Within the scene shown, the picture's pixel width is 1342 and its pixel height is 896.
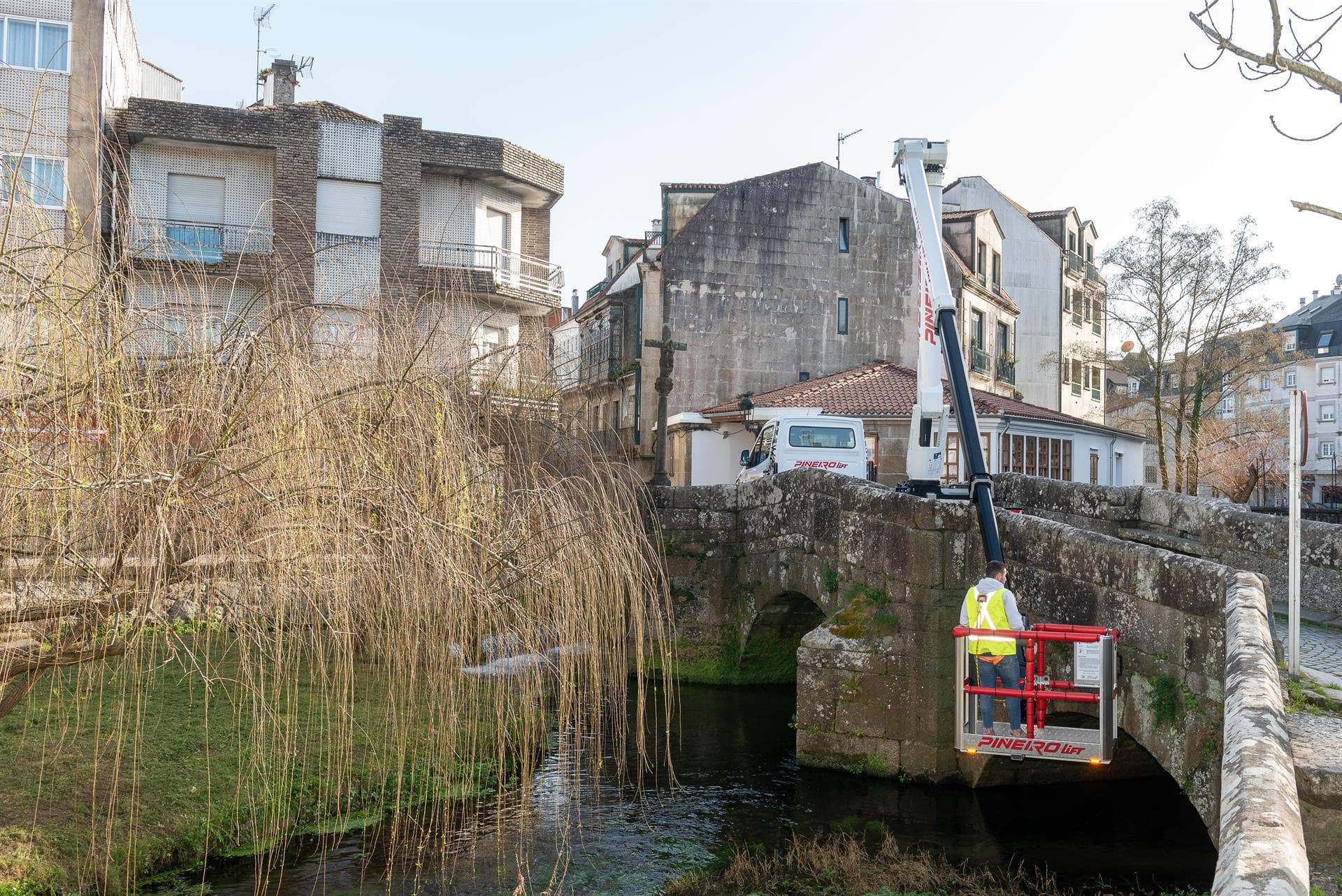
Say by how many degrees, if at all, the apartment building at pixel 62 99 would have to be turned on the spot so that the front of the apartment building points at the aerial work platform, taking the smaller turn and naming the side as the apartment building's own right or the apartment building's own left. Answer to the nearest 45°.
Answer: approximately 45° to the apartment building's own left

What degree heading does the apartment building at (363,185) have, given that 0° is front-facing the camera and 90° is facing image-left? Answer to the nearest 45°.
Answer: approximately 0°

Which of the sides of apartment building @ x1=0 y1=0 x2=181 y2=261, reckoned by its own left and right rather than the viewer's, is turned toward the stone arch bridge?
left

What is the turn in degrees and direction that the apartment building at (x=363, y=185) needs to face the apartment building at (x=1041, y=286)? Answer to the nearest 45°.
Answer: approximately 135° to its left

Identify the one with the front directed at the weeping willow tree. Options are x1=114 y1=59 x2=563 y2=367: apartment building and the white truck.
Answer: the apartment building

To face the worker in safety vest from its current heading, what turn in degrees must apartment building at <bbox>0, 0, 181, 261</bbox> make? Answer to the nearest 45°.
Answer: approximately 45° to its left

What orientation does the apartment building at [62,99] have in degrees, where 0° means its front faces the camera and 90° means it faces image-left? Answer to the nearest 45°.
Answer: approximately 0°
